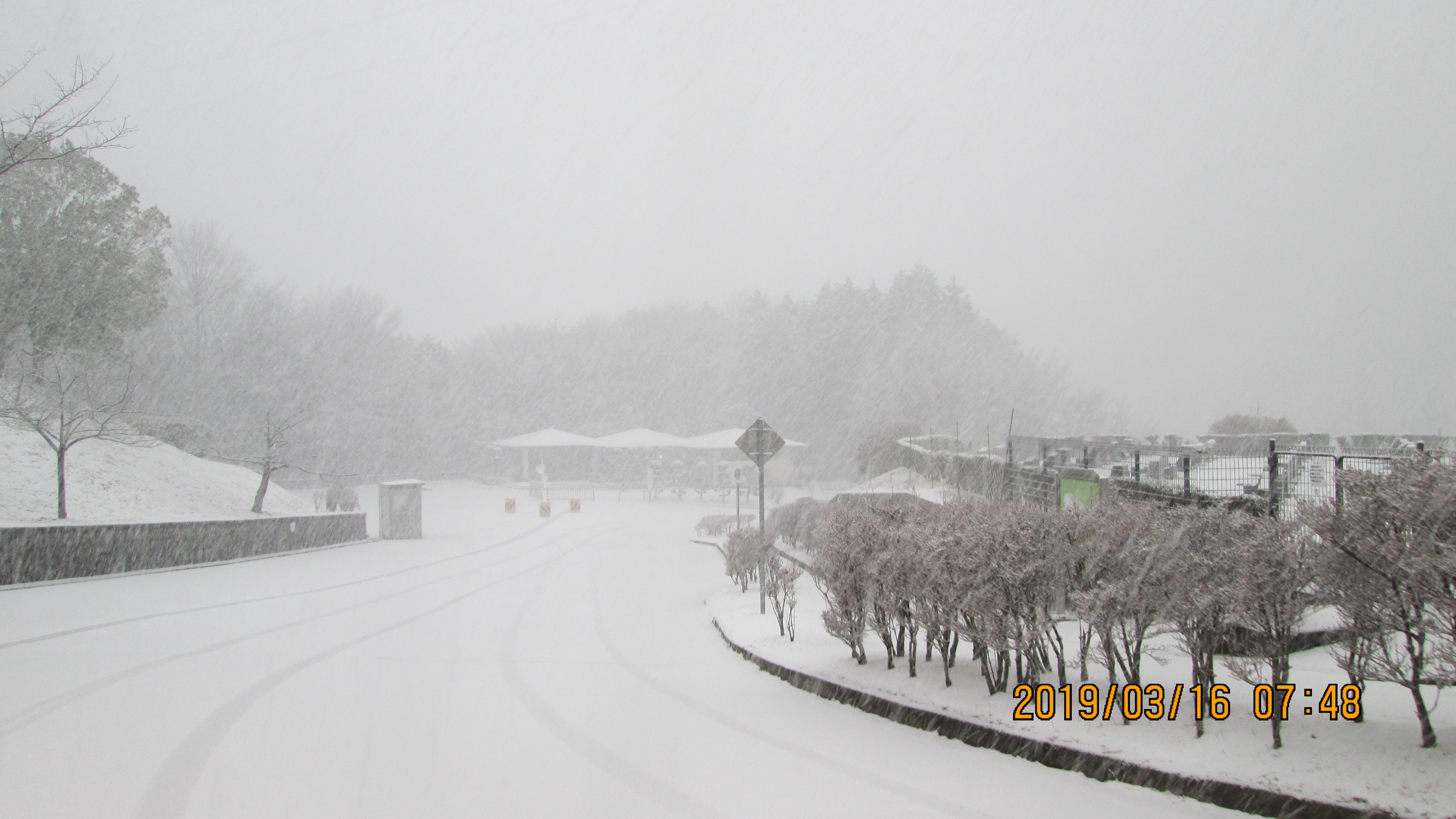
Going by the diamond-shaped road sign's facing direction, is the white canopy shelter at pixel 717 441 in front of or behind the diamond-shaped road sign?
in front

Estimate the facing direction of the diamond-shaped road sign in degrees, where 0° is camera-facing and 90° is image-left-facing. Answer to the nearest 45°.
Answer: approximately 180°

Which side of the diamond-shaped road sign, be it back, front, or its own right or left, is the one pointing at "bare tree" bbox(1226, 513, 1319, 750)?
back

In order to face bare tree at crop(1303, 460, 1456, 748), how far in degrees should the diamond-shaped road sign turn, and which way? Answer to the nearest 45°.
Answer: approximately 180°

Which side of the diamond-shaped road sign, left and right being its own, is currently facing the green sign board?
right

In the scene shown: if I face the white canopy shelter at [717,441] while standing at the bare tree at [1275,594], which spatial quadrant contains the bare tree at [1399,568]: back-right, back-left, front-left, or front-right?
back-right

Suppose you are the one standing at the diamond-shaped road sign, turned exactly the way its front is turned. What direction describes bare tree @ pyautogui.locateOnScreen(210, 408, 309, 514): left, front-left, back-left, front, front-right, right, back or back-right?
front-left

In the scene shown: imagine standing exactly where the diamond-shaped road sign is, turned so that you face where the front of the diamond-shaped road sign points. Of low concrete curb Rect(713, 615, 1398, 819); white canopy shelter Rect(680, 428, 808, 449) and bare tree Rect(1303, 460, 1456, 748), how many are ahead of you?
1

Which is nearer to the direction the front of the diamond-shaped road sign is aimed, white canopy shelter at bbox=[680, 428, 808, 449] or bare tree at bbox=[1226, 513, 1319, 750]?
the white canopy shelter
